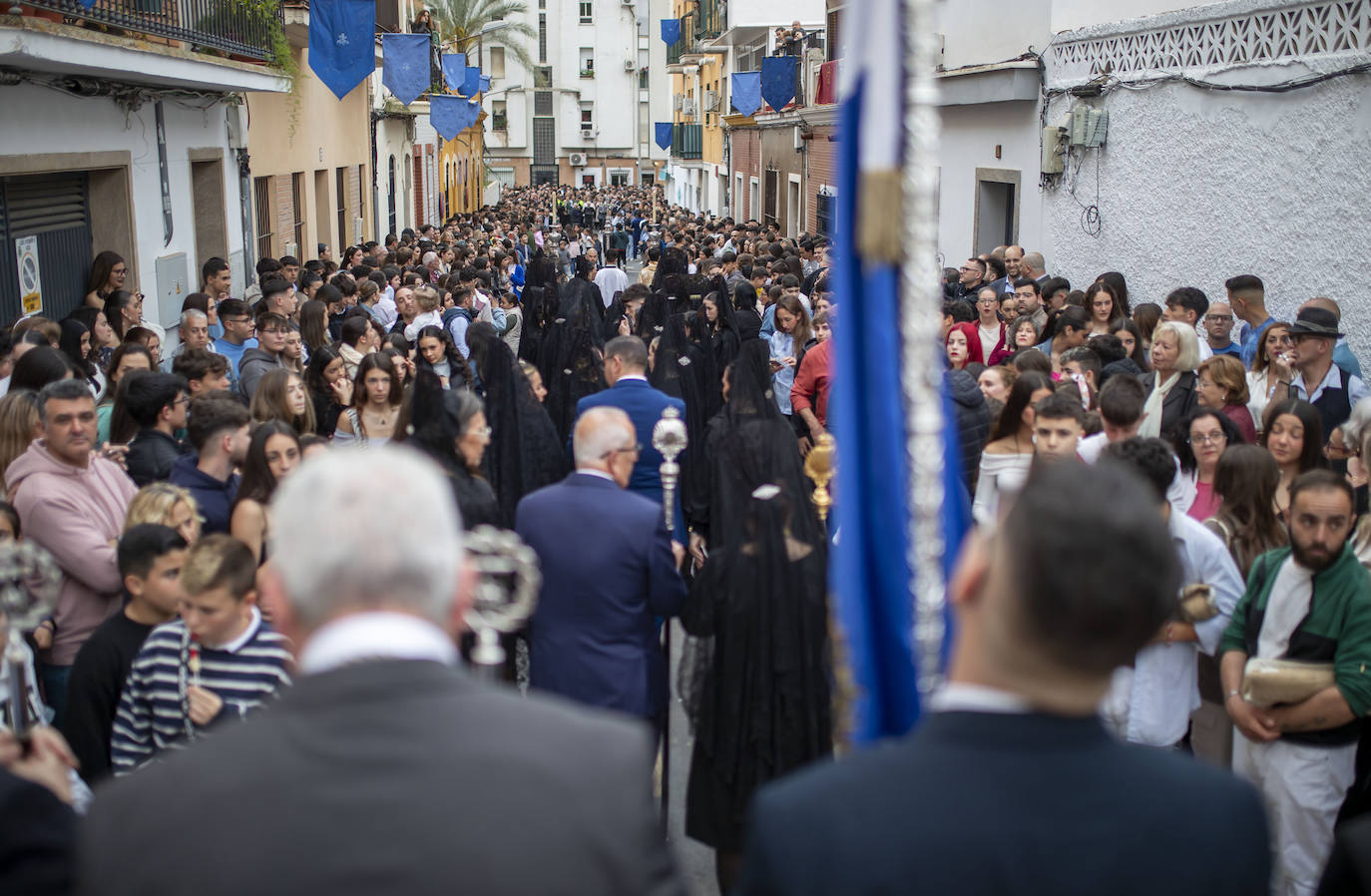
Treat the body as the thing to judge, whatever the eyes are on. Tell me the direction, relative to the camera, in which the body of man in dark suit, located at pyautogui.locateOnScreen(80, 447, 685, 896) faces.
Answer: away from the camera

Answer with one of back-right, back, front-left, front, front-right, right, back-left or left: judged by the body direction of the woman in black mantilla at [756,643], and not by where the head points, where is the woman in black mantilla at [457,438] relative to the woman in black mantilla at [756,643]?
front-left

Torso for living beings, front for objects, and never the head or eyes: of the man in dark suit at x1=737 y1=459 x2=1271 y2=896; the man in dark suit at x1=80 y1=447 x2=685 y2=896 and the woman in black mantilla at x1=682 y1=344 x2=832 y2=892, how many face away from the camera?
3

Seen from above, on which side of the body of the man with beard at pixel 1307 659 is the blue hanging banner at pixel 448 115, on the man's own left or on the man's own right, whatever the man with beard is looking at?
on the man's own right

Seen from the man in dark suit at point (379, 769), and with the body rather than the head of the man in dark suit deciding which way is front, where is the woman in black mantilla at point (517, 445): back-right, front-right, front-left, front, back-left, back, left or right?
front

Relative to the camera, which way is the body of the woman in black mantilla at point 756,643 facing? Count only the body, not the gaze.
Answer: away from the camera

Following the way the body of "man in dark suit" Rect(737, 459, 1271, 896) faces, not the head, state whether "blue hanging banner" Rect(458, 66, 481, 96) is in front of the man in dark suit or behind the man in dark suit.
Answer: in front

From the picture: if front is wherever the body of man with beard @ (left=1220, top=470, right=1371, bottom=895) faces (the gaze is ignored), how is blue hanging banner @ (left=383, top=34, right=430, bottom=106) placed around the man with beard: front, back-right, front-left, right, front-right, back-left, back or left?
right

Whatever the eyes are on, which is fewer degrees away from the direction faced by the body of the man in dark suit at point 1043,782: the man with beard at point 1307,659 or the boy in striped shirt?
the man with beard

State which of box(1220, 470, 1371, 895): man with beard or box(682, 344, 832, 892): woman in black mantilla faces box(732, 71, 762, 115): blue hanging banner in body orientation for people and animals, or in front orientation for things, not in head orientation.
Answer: the woman in black mantilla

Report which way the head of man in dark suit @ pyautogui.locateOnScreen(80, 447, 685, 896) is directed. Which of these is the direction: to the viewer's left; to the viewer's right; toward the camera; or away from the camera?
away from the camera

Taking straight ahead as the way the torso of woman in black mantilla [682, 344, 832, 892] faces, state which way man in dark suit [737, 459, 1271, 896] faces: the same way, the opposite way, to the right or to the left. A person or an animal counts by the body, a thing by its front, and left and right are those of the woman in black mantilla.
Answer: the same way

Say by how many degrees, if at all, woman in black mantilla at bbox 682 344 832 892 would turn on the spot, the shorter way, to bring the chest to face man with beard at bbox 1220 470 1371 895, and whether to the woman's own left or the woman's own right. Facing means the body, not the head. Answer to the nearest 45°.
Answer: approximately 90° to the woman's own right

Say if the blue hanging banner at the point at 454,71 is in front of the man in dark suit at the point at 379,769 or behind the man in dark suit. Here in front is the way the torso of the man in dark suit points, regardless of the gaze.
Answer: in front

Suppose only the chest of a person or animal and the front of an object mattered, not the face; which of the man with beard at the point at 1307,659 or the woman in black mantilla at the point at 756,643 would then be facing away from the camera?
the woman in black mantilla

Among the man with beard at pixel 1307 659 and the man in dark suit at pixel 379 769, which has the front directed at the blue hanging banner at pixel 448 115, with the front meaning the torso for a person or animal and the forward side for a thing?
the man in dark suit

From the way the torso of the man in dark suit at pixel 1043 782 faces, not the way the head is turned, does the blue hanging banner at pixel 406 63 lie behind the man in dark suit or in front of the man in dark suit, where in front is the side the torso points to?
in front

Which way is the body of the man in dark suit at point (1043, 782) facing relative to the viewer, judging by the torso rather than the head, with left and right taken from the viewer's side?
facing away from the viewer

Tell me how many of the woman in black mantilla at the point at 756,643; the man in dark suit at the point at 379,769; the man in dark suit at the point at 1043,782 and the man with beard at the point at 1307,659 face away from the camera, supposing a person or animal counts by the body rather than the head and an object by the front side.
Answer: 3

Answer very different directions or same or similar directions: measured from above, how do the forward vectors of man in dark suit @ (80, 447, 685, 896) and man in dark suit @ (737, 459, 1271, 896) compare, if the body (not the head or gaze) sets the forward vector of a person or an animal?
same or similar directions

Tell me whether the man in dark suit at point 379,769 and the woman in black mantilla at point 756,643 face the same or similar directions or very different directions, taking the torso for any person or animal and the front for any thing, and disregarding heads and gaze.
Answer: same or similar directions

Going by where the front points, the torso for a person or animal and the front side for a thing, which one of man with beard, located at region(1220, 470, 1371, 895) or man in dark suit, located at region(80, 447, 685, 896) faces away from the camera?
the man in dark suit
